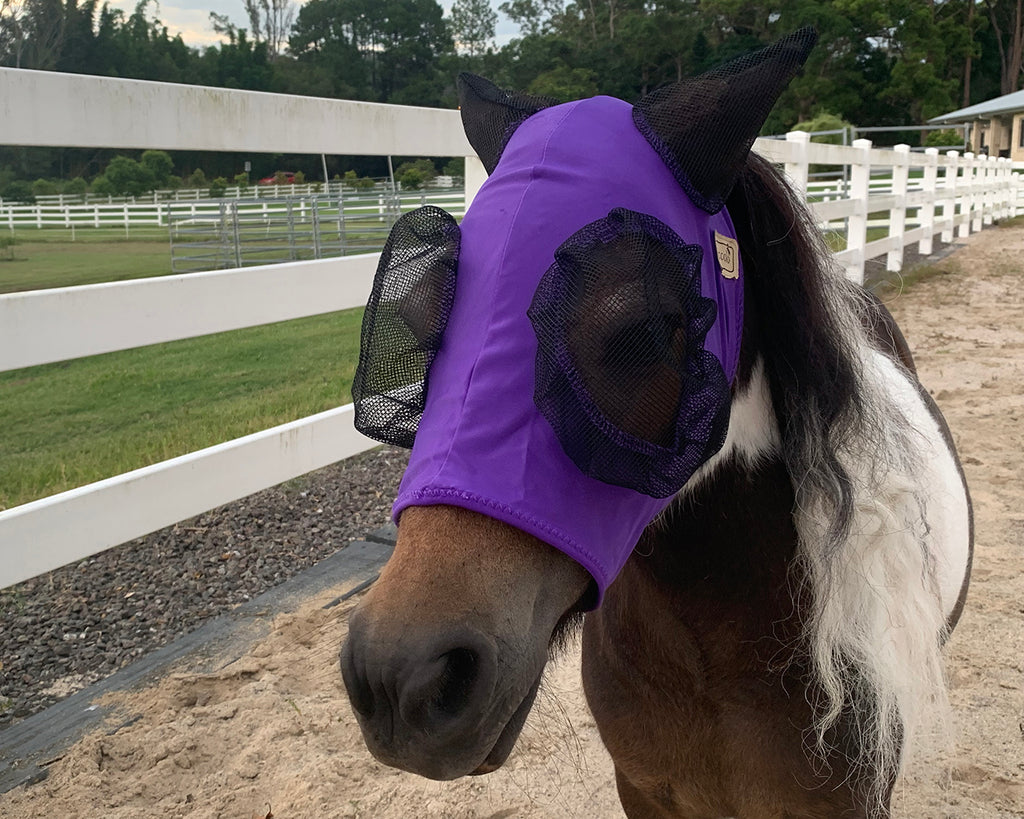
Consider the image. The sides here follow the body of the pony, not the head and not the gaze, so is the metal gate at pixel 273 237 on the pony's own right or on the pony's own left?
on the pony's own right

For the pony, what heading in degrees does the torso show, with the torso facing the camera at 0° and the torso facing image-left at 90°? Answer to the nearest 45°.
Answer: approximately 45°

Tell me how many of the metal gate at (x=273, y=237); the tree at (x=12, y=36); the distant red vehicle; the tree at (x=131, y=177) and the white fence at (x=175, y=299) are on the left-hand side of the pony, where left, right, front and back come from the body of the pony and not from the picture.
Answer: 0

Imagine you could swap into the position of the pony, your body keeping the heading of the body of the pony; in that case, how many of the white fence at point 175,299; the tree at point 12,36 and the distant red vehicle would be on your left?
0

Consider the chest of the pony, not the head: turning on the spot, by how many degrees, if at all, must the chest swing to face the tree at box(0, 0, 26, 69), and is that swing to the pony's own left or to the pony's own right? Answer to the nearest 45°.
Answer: approximately 90° to the pony's own right

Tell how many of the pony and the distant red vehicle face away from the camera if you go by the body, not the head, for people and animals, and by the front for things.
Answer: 0

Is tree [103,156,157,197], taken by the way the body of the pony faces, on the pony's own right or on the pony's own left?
on the pony's own right

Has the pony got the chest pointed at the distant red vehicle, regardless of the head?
no

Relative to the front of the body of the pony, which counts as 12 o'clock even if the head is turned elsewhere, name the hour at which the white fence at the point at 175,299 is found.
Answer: The white fence is roughly at 3 o'clock from the pony.
